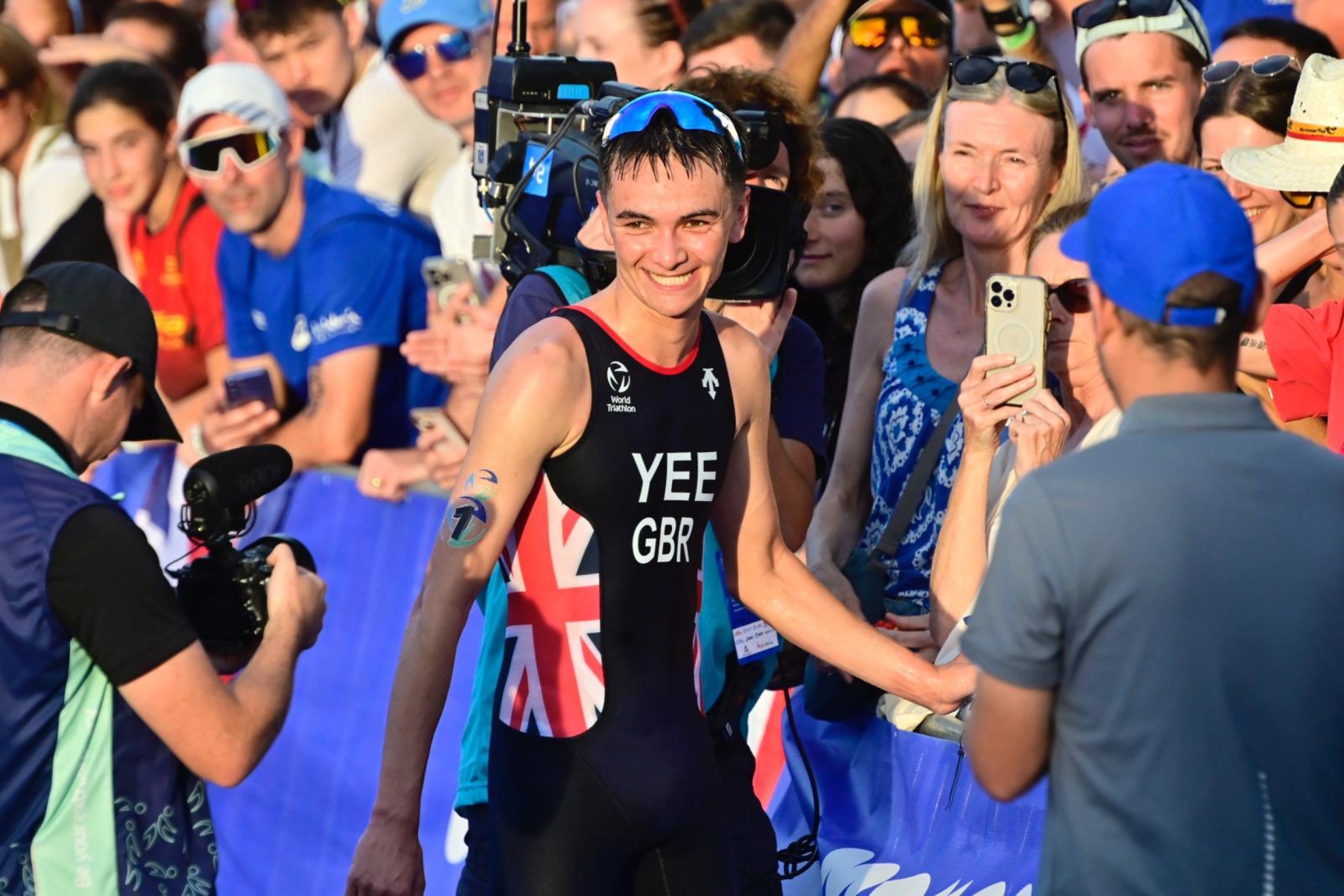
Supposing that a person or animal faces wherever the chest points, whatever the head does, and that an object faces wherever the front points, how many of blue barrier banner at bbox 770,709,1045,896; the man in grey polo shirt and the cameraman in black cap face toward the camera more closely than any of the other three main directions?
1

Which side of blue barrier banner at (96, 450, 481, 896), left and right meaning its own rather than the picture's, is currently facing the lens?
front

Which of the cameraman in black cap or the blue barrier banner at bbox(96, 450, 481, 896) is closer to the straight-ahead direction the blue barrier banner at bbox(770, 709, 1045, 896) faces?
the cameraman in black cap

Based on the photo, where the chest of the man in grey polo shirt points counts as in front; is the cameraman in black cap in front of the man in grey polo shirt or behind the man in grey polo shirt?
in front

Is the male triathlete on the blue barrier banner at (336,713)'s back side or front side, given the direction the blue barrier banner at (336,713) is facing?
on the front side

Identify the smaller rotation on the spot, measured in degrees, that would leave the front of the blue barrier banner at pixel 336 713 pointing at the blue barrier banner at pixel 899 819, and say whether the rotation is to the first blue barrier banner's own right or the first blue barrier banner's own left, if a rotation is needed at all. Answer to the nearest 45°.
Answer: approximately 45° to the first blue barrier banner's own left

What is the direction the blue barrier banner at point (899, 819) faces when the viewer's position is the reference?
facing the viewer

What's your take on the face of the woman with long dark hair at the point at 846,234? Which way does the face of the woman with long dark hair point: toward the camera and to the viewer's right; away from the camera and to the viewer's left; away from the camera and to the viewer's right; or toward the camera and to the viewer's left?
toward the camera and to the viewer's left
